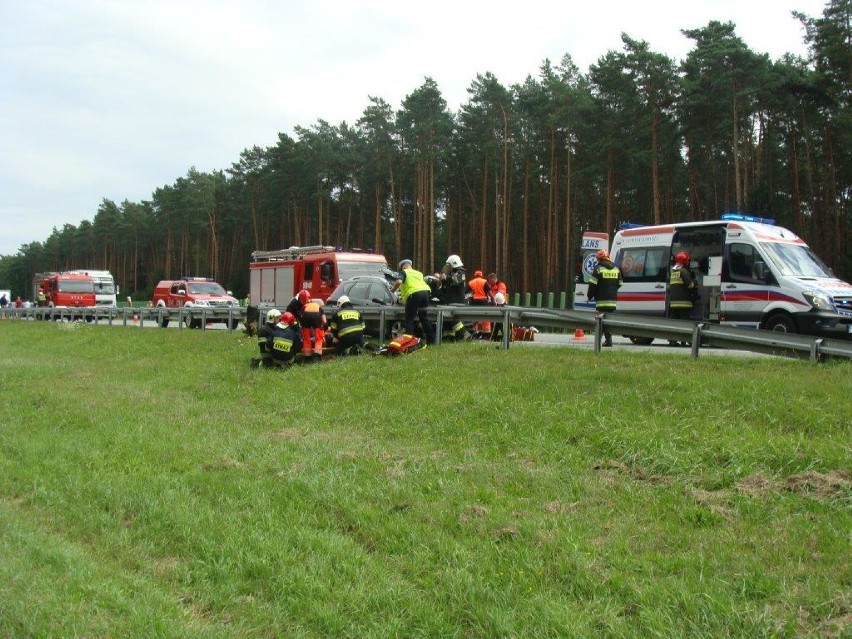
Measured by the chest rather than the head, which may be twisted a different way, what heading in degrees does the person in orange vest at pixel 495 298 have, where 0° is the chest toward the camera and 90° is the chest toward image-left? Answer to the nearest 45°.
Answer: approximately 90°

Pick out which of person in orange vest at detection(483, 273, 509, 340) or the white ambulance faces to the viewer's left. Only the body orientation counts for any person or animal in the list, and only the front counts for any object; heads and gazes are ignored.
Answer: the person in orange vest

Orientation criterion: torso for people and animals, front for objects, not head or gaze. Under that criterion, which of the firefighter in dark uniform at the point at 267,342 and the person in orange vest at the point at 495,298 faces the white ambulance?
the firefighter in dark uniform

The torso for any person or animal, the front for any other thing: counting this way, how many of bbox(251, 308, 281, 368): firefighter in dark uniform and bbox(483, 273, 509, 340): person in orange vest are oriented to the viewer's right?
1

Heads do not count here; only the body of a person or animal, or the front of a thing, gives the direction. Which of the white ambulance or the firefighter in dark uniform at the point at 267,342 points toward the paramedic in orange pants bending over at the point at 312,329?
the firefighter in dark uniform

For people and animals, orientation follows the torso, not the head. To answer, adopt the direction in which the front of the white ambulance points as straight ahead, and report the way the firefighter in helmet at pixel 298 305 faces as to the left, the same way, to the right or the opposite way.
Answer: to the left

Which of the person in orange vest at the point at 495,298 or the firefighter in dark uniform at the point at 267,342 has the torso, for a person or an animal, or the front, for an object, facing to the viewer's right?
the firefighter in dark uniform

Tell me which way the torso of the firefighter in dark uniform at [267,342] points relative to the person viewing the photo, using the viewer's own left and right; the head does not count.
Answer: facing to the right of the viewer

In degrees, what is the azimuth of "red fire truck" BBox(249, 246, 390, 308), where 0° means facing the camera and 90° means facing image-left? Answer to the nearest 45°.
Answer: approximately 315°

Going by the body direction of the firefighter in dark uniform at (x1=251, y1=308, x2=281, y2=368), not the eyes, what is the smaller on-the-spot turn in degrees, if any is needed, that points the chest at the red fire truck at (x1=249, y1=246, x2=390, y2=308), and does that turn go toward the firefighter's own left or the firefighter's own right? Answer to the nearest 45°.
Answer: approximately 90° to the firefighter's own left
